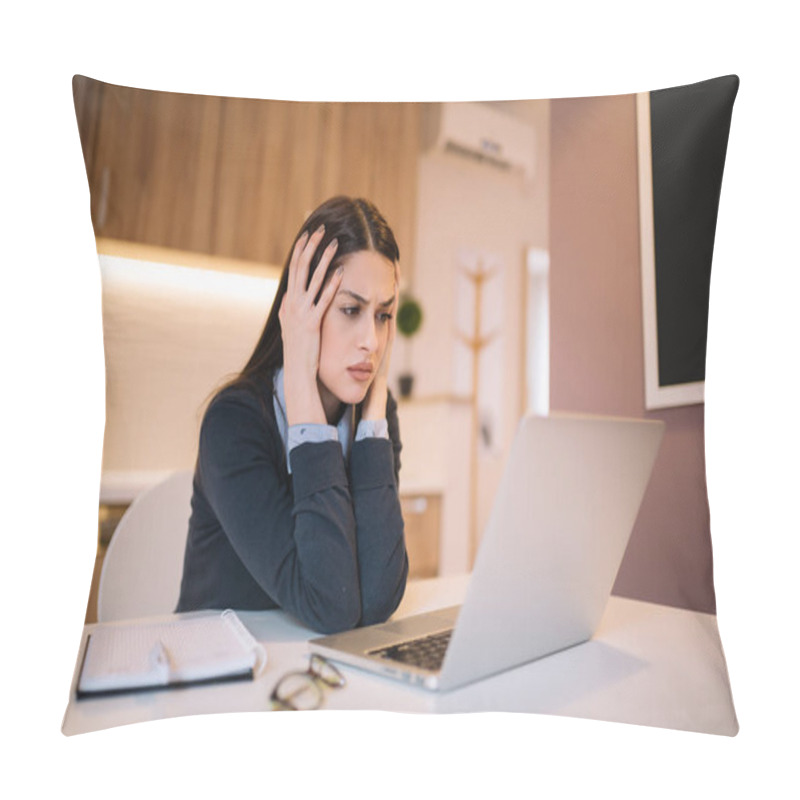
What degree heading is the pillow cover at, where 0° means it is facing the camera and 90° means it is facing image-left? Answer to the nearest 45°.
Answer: approximately 0°
